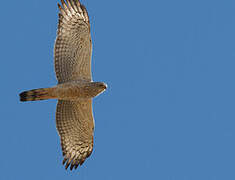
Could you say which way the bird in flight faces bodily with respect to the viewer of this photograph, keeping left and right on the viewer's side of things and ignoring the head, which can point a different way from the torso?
facing to the right of the viewer
